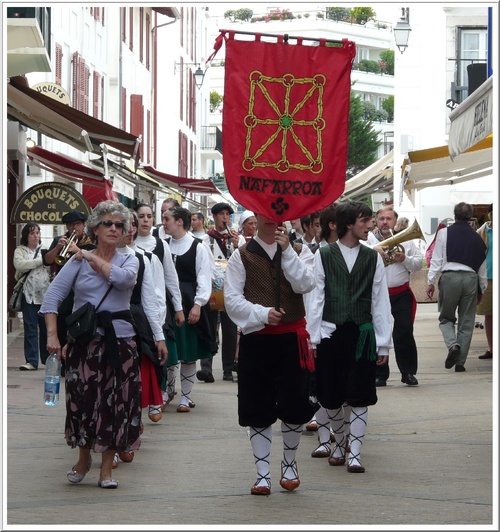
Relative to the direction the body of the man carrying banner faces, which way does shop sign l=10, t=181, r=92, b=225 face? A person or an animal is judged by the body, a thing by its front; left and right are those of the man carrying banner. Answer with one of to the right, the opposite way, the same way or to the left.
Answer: the same way

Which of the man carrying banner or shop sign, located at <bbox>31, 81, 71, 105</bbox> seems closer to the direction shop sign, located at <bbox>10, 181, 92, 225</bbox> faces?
the man carrying banner

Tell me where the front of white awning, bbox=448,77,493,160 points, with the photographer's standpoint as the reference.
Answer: facing the viewer and to the left of the viewer

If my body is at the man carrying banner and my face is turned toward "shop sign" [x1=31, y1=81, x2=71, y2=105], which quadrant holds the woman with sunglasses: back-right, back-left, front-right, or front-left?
front-left

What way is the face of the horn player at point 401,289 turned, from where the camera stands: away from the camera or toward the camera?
toward the camera

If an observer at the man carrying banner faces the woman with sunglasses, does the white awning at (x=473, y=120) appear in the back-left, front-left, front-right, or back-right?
back-right

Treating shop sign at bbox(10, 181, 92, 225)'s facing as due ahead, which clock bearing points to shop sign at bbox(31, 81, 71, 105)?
shop sign at bbox(31, 81, 71, 105) is roughly at 6 o'clock from shop sign at bbox(10, 181, 92, 225).

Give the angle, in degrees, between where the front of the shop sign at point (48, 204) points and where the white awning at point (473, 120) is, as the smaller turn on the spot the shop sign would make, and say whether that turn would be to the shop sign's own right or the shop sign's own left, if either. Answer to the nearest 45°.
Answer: approximately 45° to the shop sign's own left

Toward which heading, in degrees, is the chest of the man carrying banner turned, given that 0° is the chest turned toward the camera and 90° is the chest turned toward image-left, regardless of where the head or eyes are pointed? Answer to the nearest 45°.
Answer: approximately 0°

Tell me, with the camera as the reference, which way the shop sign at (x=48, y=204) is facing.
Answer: facing the viewer

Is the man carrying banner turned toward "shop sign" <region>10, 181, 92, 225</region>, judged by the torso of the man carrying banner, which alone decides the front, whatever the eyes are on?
no

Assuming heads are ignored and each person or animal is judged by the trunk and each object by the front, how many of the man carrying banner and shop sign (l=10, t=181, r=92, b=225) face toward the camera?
2
